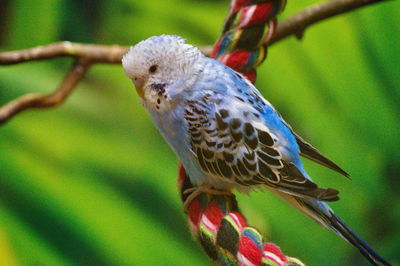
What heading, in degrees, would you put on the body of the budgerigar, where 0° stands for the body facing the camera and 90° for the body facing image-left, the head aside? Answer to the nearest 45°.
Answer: approximately 90°
